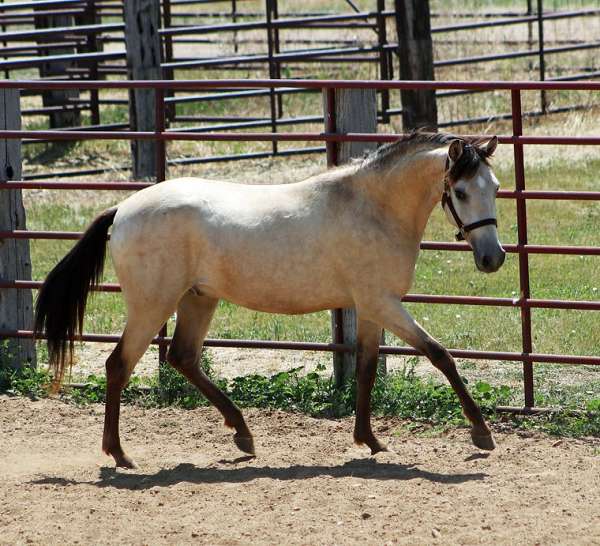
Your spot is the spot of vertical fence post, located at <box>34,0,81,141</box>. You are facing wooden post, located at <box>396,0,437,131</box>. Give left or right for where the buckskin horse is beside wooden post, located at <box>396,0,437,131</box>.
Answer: right

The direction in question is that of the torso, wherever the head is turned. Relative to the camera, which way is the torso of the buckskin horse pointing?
to the viewer's right
